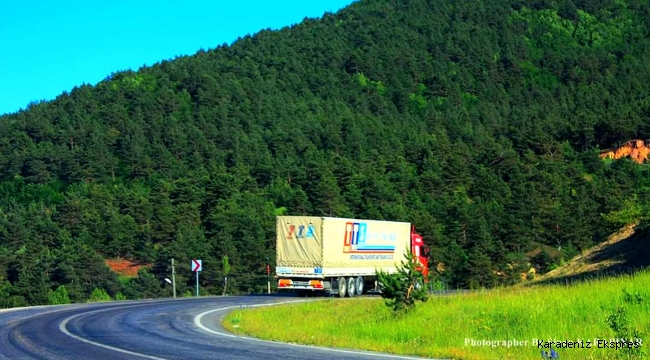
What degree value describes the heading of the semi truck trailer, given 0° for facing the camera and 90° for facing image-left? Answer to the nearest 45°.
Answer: approximately 225°

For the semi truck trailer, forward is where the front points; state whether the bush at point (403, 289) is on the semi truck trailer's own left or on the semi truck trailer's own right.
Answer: on the semi truck trailer's own right
